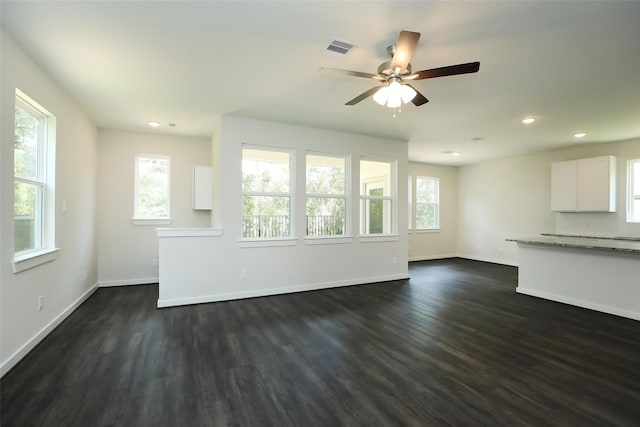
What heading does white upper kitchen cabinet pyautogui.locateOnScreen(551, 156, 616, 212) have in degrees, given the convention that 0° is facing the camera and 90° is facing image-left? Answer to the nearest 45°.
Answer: approximately 45°

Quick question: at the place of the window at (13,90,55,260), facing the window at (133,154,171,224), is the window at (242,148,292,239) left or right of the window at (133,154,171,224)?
right

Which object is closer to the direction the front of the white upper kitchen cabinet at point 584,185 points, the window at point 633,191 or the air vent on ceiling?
the air vent on ceiling
